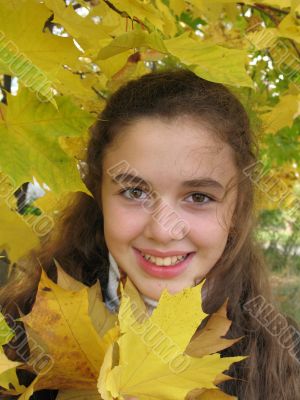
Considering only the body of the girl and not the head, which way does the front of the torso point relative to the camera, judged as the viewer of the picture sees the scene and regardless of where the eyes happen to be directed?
toward the camera

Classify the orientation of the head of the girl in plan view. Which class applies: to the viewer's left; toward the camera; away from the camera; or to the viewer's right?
toward the camera
